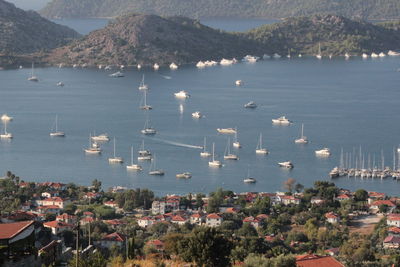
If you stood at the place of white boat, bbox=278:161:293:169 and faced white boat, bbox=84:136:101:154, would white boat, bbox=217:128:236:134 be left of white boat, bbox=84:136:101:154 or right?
right

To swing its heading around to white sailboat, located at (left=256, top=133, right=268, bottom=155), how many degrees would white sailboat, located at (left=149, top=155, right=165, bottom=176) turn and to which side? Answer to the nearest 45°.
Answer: approximately 135° to its right

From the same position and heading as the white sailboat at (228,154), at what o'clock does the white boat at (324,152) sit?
The white boat is roughly at 6 o'clock from the white sailboat.

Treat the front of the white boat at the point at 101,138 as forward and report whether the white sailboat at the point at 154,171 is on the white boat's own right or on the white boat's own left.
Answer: on the white boat's own left

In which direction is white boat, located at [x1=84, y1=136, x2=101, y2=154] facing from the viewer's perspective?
to the viewer's left

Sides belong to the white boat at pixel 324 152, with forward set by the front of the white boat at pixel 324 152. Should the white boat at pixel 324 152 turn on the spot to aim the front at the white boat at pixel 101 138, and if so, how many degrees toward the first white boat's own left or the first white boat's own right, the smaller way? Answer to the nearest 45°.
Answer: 0° — it already faces it

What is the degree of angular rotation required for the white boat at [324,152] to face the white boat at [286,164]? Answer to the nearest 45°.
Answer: approximately 45° to its left

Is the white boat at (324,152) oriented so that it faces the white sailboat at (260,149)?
yes

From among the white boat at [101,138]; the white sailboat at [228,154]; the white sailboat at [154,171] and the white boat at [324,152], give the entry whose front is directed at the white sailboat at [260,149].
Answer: the white boat at [324,152]

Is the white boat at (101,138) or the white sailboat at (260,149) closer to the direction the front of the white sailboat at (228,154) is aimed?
the white boat

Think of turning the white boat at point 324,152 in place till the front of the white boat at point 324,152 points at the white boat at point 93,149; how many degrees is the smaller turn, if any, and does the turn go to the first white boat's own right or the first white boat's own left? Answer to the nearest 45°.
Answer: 0° — it already faces it

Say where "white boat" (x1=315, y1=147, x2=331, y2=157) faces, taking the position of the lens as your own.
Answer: facing to the left of the viewer
